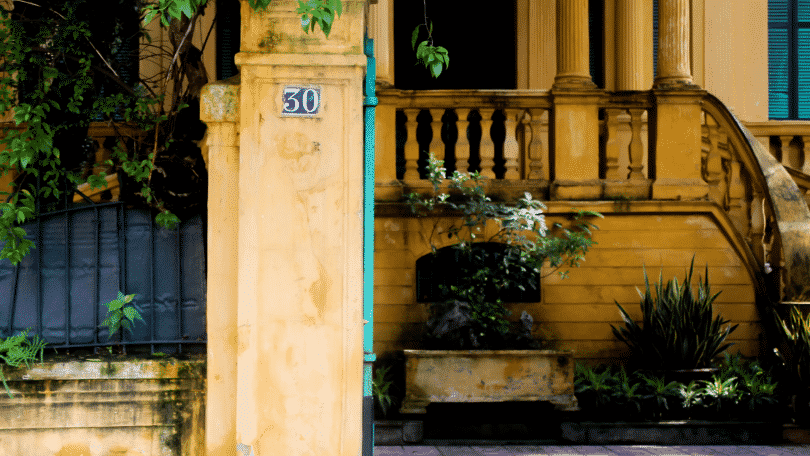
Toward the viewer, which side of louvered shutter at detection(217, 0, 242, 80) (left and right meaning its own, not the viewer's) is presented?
front

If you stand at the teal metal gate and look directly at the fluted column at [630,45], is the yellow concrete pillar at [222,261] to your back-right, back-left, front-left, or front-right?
back-left

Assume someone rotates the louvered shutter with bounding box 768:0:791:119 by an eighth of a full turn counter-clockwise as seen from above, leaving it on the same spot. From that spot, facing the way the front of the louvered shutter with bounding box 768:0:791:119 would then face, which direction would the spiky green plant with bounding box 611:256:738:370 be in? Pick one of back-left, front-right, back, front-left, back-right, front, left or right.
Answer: front-right

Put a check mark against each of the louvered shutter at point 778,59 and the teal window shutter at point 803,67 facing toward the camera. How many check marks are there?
2

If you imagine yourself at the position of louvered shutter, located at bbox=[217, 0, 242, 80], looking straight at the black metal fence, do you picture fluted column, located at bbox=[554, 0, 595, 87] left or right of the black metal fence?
left

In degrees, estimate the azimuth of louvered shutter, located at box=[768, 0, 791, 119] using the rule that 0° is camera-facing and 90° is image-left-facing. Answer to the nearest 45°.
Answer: approximately 0°

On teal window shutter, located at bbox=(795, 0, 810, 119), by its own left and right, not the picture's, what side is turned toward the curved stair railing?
front

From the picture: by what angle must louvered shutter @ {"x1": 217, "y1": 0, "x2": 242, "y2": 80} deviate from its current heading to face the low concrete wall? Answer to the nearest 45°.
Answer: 0° — it already faces it

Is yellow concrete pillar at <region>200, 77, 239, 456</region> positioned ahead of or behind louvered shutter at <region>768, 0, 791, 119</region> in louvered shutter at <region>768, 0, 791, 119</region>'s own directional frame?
ahead

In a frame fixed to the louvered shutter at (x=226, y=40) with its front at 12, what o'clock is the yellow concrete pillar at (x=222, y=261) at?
The yellow concrete pillar is roughly at 12 o'clock from the louvered shutter.

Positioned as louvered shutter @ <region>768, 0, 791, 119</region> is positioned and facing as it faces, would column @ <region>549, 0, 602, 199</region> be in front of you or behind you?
in front

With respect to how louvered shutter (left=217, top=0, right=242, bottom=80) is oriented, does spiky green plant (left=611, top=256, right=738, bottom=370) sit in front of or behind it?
in front

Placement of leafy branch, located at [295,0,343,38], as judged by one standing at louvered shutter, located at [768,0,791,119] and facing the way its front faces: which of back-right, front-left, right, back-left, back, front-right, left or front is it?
front

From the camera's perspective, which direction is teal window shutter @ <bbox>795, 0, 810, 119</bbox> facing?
toward the camera

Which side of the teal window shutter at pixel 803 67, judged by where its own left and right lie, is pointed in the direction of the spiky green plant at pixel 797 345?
front

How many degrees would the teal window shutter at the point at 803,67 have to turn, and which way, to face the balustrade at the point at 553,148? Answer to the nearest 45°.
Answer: approximately 45° to its right
